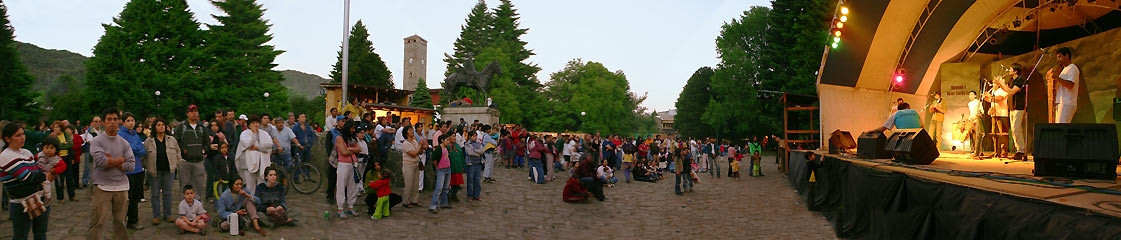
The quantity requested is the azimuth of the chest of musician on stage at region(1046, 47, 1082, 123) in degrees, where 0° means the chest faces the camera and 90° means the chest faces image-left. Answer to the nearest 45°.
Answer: approximately 90°

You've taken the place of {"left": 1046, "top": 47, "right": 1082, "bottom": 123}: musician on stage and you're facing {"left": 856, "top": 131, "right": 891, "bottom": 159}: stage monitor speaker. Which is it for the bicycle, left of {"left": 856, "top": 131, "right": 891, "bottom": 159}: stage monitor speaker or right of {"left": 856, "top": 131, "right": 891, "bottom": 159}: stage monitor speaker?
left

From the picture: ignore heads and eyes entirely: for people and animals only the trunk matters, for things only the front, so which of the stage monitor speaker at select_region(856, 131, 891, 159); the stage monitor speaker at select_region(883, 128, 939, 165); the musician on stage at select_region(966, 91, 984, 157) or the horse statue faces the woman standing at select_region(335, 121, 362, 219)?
the musician on stage

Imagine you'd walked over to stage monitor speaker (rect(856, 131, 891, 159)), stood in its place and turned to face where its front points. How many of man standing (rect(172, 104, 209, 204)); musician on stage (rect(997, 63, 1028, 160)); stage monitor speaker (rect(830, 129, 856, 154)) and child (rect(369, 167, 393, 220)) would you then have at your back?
2

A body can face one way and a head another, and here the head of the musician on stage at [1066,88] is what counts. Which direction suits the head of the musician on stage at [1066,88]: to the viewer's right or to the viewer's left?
to the viewer's left

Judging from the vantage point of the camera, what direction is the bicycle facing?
facing to the right of the viewer

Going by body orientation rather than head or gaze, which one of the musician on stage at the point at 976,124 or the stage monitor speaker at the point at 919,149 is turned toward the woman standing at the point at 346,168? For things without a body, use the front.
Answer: the musician on stage

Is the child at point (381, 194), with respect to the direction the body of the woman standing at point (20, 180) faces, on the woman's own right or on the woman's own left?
on the woman's own left
